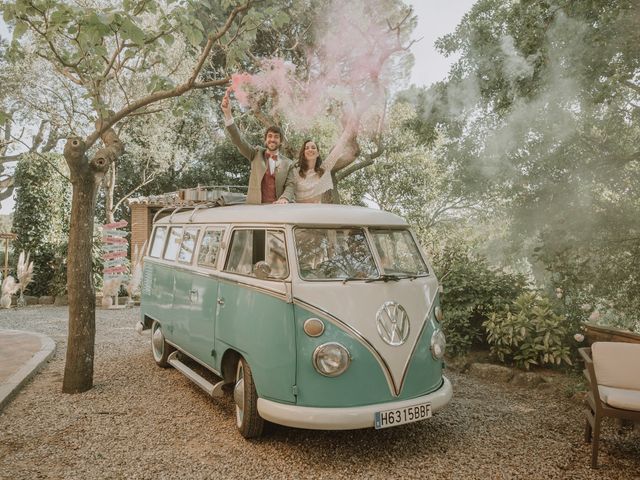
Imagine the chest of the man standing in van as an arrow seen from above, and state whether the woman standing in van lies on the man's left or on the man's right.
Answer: on the man's left

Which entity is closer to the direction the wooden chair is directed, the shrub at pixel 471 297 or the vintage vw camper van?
the vintage vw camper van

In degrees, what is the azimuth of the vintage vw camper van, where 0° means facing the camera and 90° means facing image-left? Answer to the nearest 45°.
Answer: approximately 315°

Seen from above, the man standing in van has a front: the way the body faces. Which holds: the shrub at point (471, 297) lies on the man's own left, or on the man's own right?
on the man's own left

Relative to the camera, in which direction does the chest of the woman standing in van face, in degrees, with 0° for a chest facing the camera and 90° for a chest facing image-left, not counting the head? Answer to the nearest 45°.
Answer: approximately 0°

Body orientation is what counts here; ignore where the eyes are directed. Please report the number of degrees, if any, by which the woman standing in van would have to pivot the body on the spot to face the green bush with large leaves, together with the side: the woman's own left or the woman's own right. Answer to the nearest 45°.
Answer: approximately 90° to the woman's own left

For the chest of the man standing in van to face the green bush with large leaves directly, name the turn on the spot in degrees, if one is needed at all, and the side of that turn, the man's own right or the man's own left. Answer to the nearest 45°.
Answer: approximately 90° to the man's own left
